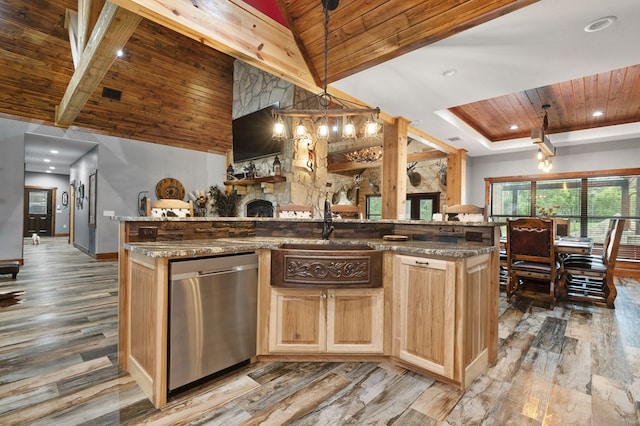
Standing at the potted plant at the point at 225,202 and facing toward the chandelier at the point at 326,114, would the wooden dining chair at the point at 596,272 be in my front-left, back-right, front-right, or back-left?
front-left

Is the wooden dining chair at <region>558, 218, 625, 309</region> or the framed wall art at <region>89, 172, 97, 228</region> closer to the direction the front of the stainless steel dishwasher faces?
the wooden dining chair

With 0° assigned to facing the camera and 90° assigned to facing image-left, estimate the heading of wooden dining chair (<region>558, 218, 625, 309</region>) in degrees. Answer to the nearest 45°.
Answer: approximately 90°

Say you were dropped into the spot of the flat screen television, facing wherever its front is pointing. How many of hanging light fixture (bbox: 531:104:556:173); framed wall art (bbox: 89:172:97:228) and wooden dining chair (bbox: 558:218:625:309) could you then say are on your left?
2

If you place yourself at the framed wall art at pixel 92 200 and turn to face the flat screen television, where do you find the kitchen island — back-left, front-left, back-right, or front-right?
front-right

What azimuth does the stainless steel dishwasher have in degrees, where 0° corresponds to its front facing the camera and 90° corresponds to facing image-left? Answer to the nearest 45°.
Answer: approximately 315°

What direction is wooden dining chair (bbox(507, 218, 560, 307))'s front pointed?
away from the camera

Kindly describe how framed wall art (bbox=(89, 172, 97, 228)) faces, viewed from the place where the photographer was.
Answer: facing to the left of the viewer

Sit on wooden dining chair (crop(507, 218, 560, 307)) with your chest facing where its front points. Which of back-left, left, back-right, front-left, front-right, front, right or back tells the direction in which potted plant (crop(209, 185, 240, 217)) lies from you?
left

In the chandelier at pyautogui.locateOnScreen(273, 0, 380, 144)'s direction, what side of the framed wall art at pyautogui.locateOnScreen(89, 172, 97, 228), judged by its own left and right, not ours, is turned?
left

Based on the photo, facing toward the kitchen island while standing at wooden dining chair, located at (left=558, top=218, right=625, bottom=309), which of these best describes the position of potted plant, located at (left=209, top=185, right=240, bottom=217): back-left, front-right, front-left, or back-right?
front-right
